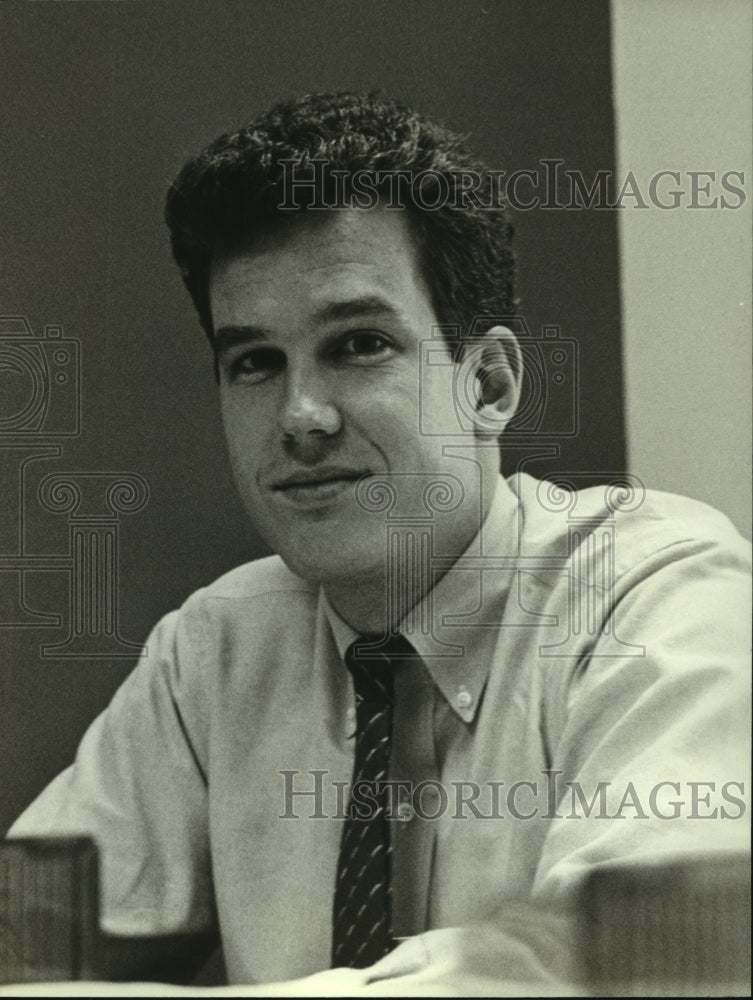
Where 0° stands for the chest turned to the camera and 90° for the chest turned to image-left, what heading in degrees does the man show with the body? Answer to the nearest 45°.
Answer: approximately 45°
